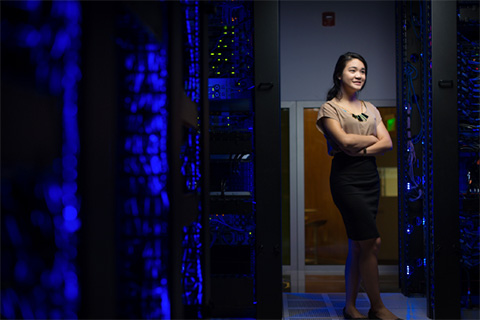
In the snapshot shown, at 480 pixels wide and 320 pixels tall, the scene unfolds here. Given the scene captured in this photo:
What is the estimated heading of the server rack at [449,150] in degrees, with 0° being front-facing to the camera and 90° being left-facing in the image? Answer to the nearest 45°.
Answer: approximately 45°

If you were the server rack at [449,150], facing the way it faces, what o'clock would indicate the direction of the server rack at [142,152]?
the server rack at [142,152] is roughly at 11 o'clock from the server rack at [449,150].

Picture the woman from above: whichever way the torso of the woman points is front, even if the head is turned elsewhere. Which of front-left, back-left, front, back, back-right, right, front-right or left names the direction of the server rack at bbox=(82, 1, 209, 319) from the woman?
front-right

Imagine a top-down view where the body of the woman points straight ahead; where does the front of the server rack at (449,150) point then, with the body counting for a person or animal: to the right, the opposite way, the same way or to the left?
to the right

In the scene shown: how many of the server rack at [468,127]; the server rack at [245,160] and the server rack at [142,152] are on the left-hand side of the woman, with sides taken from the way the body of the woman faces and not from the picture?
1

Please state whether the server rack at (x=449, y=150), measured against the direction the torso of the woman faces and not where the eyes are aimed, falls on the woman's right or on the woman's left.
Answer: on the woman's left

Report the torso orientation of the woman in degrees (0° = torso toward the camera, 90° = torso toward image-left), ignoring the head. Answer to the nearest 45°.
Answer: approximately 315°
